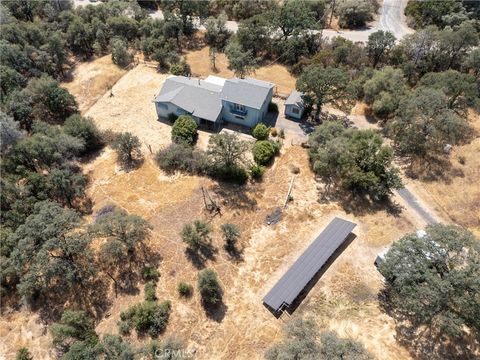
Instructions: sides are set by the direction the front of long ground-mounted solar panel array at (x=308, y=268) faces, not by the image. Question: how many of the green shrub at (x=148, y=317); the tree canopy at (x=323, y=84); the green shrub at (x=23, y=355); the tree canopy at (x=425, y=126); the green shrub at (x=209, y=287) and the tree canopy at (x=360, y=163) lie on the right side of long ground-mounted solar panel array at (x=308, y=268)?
3

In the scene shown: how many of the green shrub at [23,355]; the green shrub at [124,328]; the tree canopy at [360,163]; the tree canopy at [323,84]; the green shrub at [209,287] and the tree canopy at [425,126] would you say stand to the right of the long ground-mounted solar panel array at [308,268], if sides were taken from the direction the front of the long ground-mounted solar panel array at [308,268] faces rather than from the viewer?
3
